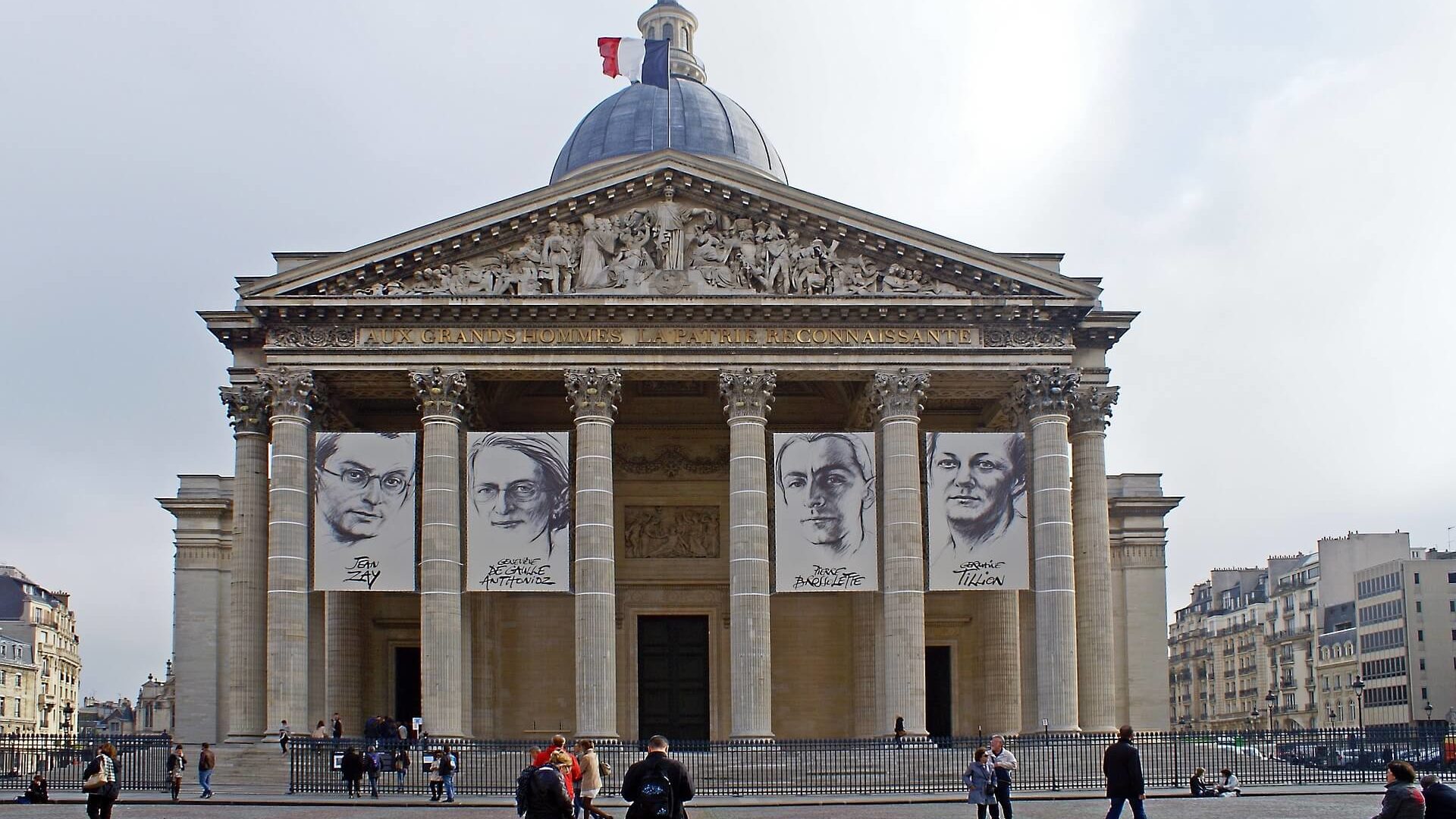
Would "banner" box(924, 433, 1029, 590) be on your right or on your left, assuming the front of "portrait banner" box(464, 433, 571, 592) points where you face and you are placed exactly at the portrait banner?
on your left

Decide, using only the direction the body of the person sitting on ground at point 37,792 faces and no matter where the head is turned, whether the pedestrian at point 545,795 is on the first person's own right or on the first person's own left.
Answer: on the first person's own left

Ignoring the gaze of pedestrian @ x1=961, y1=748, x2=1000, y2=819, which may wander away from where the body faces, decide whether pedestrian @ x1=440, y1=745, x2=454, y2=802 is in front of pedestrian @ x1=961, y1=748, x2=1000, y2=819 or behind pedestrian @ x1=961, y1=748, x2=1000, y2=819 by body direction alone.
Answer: behind

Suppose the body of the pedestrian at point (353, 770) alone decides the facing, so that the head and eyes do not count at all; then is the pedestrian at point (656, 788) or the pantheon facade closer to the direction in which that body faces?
the pantheon facade

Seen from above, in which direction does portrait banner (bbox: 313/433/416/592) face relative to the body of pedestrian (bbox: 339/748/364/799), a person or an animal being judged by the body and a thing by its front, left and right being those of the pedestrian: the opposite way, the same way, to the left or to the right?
the opposite way

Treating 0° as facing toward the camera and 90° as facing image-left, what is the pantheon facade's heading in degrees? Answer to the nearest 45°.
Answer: approximately 0°

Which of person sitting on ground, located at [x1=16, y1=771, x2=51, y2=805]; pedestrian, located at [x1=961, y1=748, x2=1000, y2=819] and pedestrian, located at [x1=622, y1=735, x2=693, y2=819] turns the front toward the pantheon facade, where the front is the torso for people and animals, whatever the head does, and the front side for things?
pedestrian, located at [x1=622, y1=735, x2=693, y2=819]

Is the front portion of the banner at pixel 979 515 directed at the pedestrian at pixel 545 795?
yes

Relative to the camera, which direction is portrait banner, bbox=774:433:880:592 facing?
toward the camera

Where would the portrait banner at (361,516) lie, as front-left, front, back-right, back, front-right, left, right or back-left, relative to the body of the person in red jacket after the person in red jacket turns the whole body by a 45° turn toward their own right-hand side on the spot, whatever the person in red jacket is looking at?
front-left

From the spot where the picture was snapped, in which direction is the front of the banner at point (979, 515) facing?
facing the viewer

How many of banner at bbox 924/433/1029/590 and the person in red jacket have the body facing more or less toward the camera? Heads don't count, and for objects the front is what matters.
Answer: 1

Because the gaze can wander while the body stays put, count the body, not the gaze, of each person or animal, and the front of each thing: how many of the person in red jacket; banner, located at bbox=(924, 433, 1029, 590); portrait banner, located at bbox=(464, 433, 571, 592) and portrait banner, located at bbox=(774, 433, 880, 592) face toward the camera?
3
